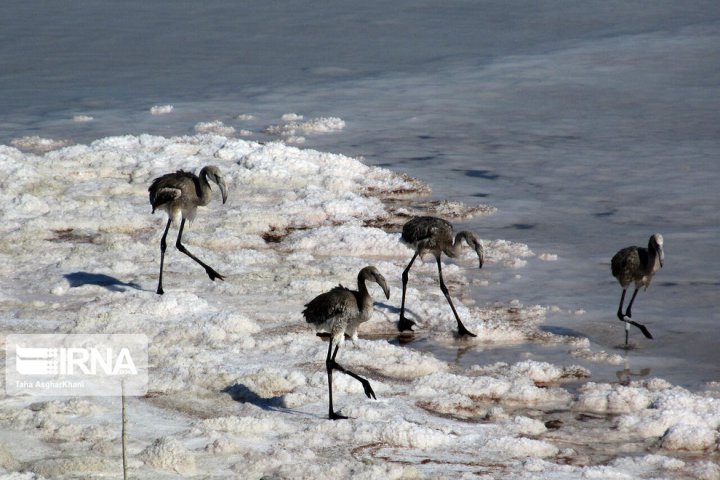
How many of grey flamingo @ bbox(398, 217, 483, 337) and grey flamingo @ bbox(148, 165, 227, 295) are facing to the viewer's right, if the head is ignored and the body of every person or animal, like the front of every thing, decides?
2

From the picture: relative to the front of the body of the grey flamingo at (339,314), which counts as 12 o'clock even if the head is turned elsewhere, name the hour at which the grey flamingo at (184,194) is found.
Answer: the grey flamingo at (184,194) is roughly at 8 o'clock from the grey flamingo at (339,314).

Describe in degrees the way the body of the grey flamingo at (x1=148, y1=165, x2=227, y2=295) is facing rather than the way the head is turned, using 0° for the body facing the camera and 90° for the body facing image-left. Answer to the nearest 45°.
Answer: approximately 270°

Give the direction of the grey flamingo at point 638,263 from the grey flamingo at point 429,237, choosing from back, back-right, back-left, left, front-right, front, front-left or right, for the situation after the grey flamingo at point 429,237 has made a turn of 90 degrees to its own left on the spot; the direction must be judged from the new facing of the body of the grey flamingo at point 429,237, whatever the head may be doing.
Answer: right

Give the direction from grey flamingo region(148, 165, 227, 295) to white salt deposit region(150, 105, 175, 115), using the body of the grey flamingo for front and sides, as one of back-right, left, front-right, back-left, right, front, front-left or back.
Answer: left

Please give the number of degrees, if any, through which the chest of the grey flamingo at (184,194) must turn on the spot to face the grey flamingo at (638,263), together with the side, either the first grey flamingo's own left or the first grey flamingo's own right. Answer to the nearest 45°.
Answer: approximately 45° to the first grey flamingo's own right

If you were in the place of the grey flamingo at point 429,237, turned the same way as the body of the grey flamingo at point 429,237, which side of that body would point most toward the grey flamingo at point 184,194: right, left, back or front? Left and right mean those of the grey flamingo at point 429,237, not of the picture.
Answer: back

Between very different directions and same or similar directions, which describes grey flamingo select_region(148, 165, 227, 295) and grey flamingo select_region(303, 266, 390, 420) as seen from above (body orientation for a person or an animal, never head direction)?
same or similar directions

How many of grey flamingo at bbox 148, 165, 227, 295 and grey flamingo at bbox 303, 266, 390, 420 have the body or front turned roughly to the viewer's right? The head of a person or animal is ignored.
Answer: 2

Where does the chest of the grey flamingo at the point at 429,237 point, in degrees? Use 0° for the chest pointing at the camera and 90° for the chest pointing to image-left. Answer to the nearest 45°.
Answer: approximately 270°

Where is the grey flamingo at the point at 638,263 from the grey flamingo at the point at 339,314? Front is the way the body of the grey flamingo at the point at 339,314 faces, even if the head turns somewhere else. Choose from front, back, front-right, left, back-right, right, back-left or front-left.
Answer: front-left

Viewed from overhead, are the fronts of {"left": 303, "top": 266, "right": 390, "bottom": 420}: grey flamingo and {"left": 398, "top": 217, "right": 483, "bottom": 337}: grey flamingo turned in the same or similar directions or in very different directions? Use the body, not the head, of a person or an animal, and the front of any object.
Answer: same or similar directions

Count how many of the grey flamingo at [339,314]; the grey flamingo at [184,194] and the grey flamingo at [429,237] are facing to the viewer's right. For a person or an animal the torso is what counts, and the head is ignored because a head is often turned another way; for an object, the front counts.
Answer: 3

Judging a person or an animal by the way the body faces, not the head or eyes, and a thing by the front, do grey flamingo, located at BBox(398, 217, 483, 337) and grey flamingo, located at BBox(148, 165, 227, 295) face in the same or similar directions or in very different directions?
same or similar directions

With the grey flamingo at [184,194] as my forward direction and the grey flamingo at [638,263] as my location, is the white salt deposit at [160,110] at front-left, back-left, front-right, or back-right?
front-right

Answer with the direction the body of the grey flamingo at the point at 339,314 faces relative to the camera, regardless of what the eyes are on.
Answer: to the viewer's right
